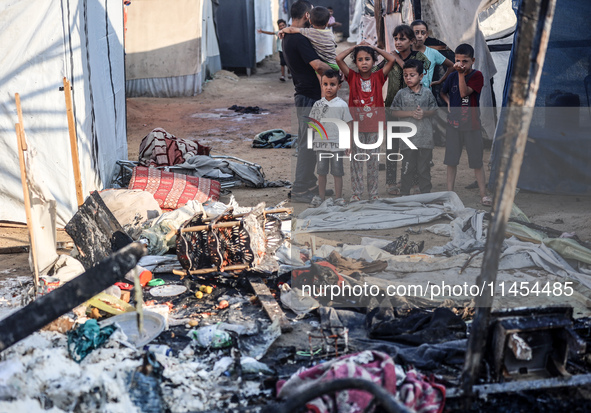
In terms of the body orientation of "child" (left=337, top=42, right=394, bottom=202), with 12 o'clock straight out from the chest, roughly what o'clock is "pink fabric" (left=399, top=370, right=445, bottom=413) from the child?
The pink fabric is roughly at 12 o'clock from the child.

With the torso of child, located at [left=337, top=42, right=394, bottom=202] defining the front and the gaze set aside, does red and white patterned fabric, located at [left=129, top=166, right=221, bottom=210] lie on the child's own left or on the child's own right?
on the child's own right

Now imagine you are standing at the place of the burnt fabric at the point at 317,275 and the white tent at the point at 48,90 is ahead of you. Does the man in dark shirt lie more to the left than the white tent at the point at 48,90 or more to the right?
right

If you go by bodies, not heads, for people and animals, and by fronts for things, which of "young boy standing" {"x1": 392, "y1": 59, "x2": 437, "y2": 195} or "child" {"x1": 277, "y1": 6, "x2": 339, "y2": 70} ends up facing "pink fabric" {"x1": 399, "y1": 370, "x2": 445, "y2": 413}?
the young boy standing
